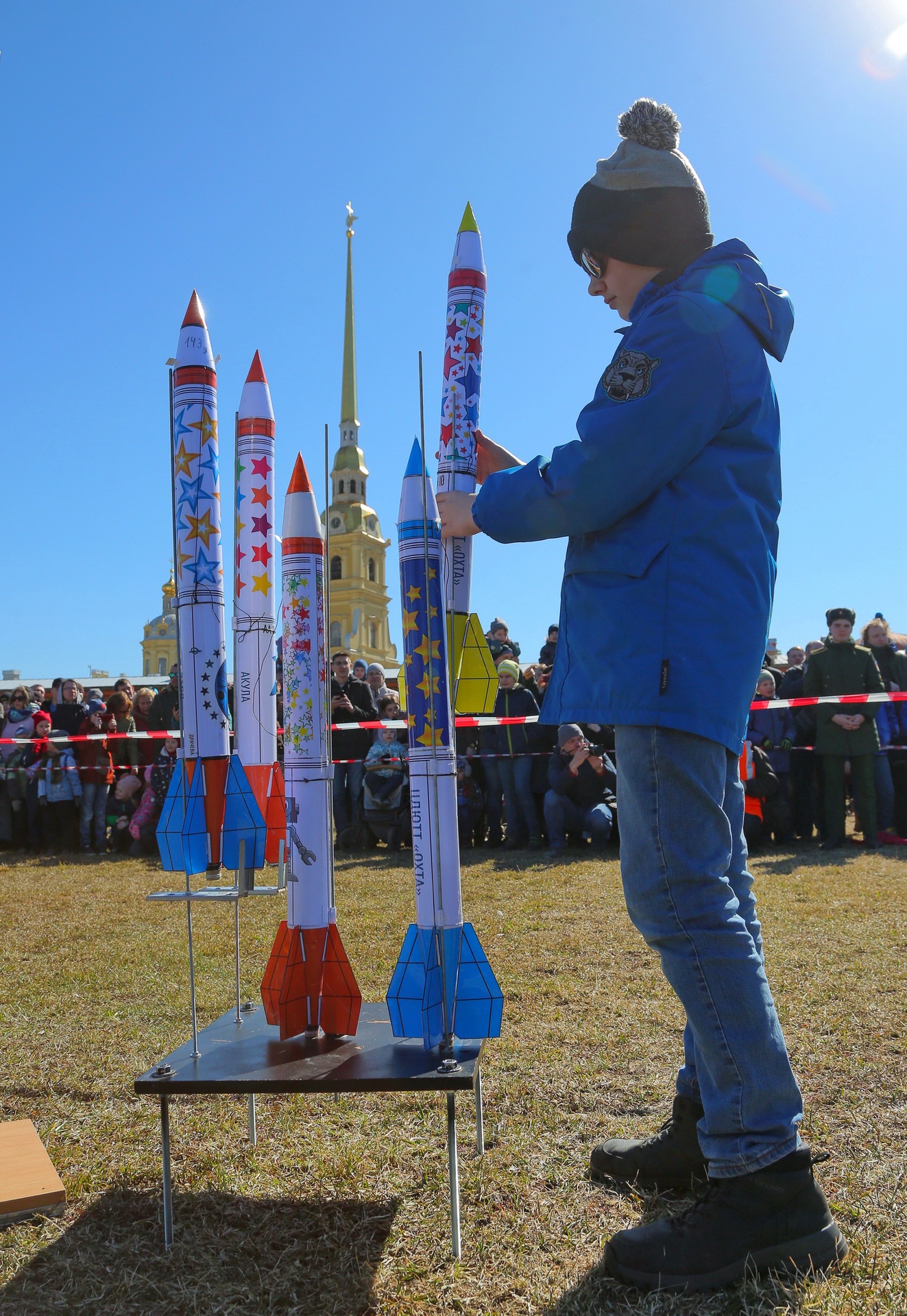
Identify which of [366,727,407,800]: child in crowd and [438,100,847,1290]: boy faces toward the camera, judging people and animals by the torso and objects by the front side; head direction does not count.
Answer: the child in crowd

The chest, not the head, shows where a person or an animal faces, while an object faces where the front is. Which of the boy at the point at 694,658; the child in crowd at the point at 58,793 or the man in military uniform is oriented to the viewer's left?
the boy

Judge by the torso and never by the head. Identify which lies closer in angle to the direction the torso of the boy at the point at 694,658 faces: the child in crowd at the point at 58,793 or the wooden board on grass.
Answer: the wooden board on grass

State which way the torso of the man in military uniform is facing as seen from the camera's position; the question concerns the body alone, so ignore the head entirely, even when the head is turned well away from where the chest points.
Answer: toward the camera

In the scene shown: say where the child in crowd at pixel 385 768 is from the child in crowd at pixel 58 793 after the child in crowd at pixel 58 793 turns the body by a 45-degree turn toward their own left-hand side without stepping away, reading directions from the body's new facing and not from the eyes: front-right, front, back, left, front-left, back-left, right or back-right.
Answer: front

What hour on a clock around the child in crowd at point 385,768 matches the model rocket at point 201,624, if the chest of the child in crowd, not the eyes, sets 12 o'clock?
The model rocket is roughly at 12 o'clock from the child in crowd.

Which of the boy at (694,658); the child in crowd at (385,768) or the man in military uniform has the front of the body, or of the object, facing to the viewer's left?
the boy

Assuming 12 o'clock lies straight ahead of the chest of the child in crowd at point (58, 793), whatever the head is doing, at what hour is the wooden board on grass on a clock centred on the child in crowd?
The wooden board on grass is roughly at 12 o'clock from the child in crowd.

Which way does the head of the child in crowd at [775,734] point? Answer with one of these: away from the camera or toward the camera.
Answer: toward the camera

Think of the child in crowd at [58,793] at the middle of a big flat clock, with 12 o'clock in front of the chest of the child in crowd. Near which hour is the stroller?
The stroller is roughly at 10 o'clock from the child in crowd.

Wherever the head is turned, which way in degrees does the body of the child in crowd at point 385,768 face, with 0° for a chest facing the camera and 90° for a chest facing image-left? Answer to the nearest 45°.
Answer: approximately 0°

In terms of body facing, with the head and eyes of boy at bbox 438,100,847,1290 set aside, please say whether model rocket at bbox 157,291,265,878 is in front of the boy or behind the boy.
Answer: in front

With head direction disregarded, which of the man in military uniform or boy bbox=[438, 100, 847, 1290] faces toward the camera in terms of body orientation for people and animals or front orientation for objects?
the man in military uniform

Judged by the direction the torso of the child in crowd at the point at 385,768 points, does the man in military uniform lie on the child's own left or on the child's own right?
on the child's own left

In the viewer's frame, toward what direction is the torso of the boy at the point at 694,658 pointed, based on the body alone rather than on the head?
to the viewer's left

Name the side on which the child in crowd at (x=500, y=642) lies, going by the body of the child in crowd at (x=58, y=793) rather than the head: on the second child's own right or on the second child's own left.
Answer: on the second child's own left

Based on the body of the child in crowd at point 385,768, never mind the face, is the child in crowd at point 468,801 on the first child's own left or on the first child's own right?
on the first child's own left

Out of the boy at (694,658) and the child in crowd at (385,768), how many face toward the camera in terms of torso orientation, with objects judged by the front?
1

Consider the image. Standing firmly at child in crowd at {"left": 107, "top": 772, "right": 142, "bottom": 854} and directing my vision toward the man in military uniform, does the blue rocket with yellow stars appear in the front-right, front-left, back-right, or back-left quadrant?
front-right

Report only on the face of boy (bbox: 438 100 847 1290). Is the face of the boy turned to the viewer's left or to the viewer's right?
to the viewer's left
